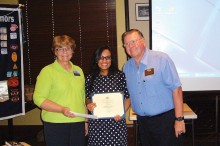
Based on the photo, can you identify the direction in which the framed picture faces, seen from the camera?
facing the viewer

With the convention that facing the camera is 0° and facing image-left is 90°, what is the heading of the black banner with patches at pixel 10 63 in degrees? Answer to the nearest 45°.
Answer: approximately 315°

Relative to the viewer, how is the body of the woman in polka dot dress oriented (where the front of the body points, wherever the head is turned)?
toward the camera

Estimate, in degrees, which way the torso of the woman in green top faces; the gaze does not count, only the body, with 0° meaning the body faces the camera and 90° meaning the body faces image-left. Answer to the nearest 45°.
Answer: approximately 315°

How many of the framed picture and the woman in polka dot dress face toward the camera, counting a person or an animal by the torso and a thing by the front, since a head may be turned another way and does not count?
2

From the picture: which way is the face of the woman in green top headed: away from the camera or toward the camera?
toward the camera

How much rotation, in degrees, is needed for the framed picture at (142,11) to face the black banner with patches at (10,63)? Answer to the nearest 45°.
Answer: approximately 45° to its right

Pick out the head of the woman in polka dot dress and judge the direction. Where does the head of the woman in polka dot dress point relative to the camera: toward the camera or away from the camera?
toward the camera

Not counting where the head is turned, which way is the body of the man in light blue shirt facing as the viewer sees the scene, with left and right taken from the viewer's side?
facing the viewer and to the left of the viewer

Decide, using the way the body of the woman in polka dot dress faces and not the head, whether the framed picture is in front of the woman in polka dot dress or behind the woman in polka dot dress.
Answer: behind

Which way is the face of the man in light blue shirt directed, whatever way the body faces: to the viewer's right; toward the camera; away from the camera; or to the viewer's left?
toward the camera
